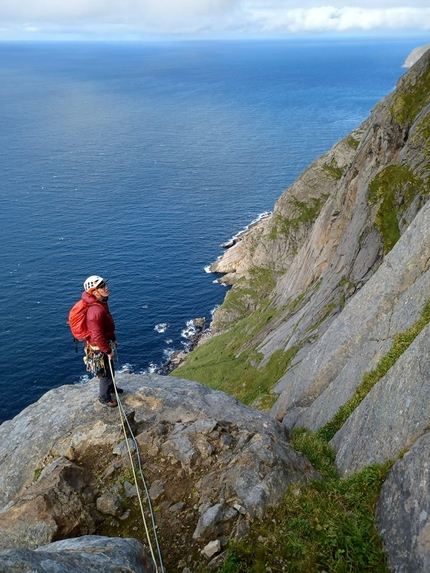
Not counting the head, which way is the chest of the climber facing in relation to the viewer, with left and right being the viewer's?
facing to the right of the viewer

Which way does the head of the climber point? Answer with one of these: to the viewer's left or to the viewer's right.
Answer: to the viewer's right
